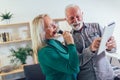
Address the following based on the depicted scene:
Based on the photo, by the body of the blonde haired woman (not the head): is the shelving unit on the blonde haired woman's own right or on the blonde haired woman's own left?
on the blonde haired woman's own left

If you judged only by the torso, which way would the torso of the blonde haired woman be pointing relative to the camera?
to the viewer's right

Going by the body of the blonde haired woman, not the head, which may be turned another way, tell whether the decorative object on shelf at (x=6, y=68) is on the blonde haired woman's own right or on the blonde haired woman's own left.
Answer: on the blonde haired woman's own left
